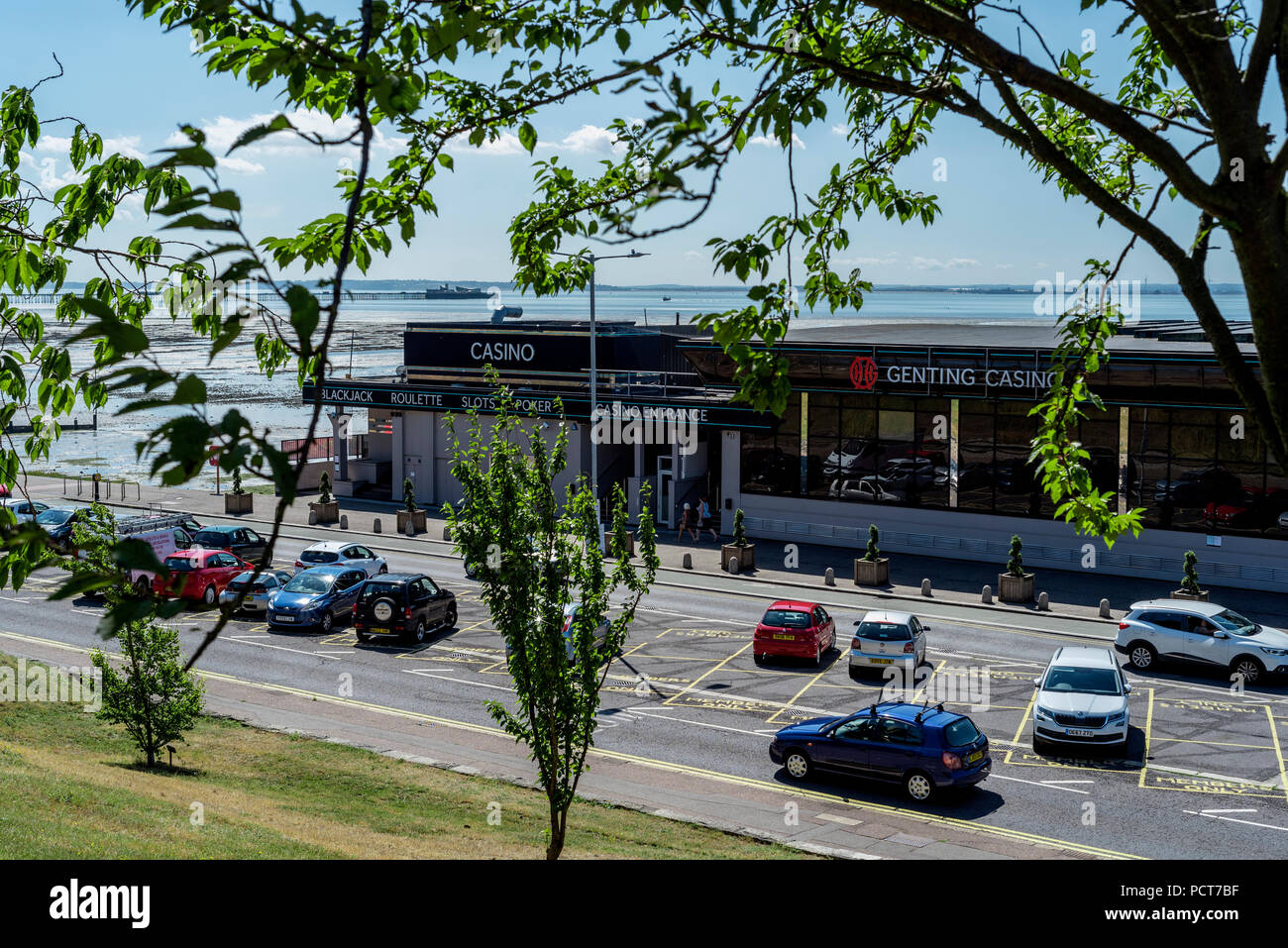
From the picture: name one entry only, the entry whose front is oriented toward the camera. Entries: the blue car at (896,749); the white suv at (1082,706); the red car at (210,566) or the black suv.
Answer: the white suv

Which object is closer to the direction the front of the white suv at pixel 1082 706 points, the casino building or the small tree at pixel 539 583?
the small tree

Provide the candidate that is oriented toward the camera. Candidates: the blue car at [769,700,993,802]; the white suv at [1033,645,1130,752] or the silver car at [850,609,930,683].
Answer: the white suv

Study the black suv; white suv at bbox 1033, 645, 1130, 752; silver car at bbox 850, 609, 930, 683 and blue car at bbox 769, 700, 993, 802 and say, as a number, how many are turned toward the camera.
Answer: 1

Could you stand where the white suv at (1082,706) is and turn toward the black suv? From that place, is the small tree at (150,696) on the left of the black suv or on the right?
left

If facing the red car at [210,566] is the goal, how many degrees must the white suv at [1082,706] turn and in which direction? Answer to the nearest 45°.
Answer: approximately 90° to its right

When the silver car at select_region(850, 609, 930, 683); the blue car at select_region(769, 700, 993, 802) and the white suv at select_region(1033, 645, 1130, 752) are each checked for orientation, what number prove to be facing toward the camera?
1

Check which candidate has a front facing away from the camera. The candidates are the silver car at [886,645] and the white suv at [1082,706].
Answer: the silver car

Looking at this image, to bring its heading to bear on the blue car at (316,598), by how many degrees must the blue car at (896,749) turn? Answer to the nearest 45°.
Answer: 0° — it already faces it

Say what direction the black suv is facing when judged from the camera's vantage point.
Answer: facing away from the viewer and to the right of the viewer

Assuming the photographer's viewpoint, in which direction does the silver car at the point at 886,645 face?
facing away from the viewer
